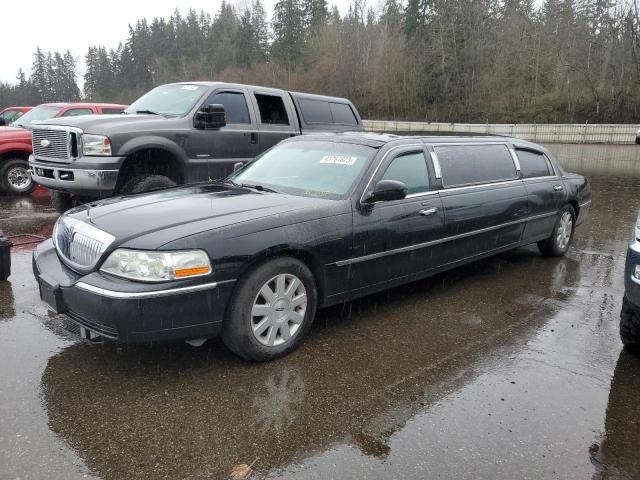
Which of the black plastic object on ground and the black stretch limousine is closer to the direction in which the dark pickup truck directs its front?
the black plastic object on ground

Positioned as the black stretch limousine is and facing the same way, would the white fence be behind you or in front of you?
behind

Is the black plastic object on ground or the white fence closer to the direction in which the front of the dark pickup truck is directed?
the black plastic object on ground

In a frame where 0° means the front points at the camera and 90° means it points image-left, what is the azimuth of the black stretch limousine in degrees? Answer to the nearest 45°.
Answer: approximately 45°

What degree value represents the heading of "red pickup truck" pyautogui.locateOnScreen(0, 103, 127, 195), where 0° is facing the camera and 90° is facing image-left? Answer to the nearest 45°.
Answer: approximately 45°

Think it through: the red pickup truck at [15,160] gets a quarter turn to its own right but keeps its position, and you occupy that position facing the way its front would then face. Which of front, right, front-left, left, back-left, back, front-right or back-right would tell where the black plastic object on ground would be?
back-left

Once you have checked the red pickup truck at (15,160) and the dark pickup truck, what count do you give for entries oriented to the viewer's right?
0

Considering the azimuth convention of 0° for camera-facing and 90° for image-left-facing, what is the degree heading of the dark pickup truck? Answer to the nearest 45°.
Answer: approximately 45°

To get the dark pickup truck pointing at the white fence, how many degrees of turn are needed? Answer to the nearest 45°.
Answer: approximately 180°

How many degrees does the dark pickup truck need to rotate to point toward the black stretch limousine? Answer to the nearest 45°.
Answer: approximately 45° to its left

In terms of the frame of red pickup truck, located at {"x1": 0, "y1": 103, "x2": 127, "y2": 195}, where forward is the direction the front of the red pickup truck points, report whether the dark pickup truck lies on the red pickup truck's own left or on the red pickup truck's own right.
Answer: on the red pickup truck's own left
